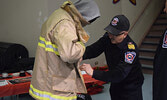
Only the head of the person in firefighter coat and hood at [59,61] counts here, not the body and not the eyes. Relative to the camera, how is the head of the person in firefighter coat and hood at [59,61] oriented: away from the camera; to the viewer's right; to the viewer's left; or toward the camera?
to the viewer's right

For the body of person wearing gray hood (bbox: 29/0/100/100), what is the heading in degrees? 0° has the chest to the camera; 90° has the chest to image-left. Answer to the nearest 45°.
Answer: approximately 270°

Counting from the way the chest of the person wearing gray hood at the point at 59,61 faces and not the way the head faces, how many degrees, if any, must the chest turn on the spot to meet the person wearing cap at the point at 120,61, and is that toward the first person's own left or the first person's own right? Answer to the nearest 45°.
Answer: approximately 45° to the first person's own left

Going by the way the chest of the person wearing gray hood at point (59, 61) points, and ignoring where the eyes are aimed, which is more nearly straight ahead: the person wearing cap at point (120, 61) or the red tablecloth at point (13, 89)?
the person wearing cap

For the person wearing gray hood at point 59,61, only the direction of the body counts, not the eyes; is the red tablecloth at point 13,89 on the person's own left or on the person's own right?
on the person's own left
